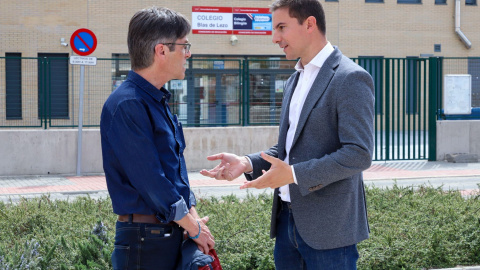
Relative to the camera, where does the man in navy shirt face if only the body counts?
to the viewer's right

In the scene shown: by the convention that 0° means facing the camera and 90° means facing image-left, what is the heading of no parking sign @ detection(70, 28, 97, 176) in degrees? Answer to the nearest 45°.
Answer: approximately 0°

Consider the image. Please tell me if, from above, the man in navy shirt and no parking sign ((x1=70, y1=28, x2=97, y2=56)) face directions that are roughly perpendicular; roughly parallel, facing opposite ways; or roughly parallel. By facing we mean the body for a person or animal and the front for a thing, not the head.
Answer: roughly perpendicular

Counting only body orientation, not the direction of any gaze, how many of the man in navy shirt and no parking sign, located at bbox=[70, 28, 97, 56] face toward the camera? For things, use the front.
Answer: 1

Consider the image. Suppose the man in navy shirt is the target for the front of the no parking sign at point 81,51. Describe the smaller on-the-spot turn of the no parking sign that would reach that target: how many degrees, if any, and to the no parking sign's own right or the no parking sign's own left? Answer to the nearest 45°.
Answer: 0° — it already faces them

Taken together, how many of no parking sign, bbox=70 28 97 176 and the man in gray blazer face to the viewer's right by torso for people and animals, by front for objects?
0

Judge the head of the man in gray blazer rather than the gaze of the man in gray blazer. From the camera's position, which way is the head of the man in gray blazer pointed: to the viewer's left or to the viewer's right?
to the viewer's left

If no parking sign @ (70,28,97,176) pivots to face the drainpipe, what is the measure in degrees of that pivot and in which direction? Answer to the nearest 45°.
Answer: approximately 135° to its left

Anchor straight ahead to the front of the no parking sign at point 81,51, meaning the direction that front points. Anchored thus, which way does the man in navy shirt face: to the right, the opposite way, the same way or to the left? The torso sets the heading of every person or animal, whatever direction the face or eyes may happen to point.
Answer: to the left

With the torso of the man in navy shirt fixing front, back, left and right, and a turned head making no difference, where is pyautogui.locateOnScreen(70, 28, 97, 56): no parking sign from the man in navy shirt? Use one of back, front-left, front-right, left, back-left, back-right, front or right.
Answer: left
